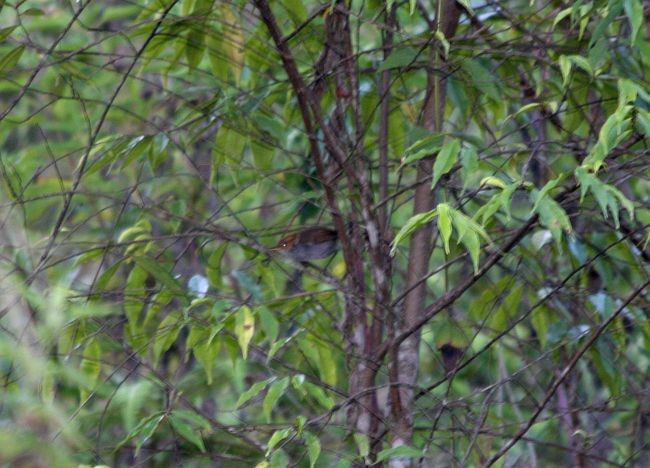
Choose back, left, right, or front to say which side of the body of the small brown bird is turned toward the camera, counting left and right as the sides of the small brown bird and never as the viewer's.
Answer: left
